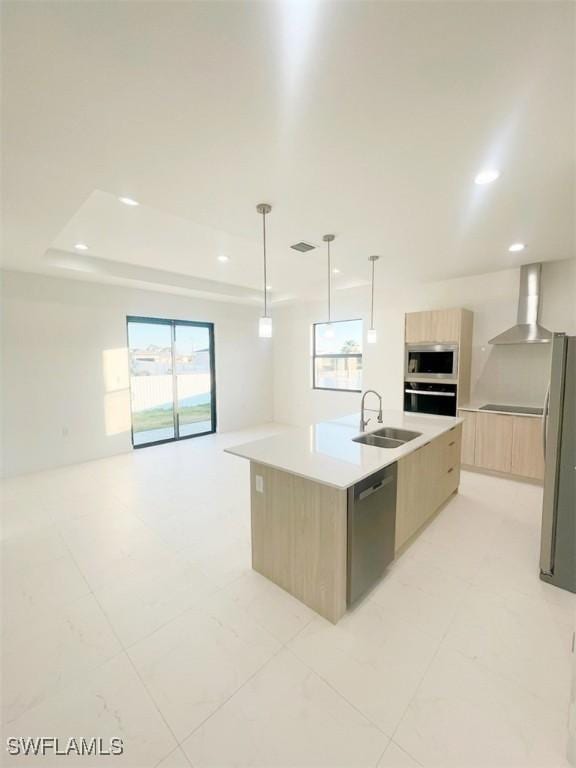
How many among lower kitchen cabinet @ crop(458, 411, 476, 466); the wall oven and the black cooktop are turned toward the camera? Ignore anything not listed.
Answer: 3

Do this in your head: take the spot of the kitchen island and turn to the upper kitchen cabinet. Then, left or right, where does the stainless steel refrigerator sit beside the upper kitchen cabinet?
right

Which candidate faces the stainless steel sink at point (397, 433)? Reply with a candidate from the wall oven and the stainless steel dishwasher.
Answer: the wall oven

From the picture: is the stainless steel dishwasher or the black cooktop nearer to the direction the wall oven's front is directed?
the stainless steel dishwasher

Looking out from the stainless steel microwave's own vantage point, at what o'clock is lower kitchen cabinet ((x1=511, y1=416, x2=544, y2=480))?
The lower kitchen cabinet is roughly at 10 o'clock from the stainless steel microwave.

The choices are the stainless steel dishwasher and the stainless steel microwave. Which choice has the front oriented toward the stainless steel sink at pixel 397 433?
the stainless steel microwave

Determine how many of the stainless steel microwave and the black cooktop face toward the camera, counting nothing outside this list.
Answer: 2

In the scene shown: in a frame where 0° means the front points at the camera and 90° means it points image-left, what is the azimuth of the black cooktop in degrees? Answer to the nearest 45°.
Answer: approximately 0°

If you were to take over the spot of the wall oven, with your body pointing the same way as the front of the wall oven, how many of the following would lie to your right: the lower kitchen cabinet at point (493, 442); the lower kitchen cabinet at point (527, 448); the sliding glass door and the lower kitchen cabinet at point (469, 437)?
1
